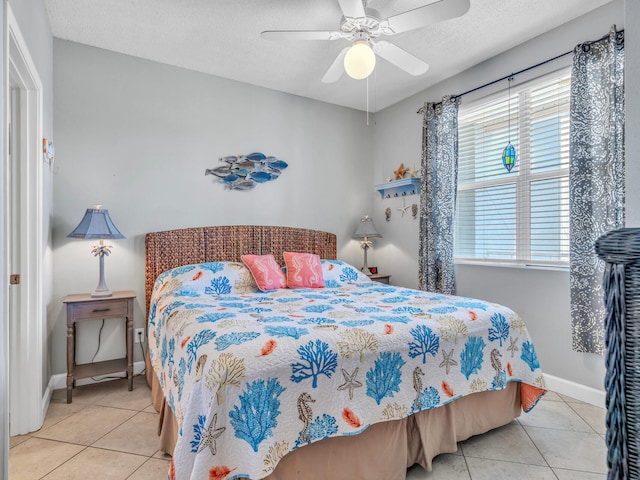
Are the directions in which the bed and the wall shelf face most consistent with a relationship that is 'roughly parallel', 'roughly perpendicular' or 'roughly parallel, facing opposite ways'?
roughly perpendicular

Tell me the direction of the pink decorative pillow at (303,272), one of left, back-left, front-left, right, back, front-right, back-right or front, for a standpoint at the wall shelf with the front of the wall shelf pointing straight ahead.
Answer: front

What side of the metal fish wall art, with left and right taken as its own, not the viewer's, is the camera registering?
front

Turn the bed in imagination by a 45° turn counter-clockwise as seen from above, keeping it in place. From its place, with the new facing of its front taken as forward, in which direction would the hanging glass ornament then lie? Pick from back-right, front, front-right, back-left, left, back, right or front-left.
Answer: front-left

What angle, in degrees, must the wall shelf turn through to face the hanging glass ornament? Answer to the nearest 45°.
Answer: approximately 90° to its left

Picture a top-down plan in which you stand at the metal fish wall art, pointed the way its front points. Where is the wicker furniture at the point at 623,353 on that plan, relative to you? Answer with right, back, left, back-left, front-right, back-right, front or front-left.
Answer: front

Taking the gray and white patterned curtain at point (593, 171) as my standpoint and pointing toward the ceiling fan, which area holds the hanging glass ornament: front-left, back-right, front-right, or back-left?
front-right

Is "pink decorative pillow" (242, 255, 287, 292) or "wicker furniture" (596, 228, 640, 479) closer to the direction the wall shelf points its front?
the pink decorative pillow

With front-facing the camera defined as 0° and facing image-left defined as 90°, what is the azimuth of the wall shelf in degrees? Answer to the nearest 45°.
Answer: approximately 45°

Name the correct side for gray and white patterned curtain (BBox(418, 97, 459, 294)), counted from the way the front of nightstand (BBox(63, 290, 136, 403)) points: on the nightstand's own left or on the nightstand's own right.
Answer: on the nightstand's own left

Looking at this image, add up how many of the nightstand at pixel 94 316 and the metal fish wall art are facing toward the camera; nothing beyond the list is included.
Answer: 2

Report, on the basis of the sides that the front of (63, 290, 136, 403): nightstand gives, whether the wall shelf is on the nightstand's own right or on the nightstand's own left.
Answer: on the nightstand's own left

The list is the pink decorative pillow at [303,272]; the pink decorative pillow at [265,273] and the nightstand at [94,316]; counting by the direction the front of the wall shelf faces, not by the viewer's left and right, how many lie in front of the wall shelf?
3

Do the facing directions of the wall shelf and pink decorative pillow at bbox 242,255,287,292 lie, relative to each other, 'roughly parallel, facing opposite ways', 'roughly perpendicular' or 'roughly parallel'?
roughly perpendicular

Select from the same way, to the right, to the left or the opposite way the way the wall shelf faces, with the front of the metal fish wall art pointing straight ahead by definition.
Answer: to the right

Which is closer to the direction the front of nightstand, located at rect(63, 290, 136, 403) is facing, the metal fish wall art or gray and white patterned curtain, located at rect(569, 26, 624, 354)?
the gray and white patterned curtain

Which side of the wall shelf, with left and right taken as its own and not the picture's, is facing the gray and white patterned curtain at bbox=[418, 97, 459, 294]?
left
